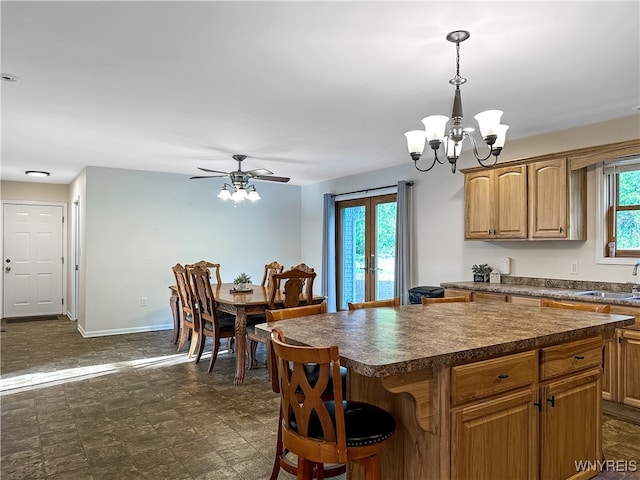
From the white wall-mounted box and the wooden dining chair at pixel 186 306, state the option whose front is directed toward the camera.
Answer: the white wall-mounted box

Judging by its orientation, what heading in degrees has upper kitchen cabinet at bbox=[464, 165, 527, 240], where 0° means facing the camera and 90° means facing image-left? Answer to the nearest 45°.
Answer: approximately 45°

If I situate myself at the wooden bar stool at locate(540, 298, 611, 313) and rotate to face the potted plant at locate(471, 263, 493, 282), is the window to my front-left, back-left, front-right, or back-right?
front-right

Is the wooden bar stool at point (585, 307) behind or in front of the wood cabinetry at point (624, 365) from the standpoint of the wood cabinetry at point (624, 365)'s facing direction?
in front

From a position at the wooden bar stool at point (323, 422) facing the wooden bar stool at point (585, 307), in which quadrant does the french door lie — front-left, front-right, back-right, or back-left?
front-left

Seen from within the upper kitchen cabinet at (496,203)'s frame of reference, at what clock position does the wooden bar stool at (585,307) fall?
The wooden bar stool is roughly at 10 o'clock from the upper kitchen cabinet.

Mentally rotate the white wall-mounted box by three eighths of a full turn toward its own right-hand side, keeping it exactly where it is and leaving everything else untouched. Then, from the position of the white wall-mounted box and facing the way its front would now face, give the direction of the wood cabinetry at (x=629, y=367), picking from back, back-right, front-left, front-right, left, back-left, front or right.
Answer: back

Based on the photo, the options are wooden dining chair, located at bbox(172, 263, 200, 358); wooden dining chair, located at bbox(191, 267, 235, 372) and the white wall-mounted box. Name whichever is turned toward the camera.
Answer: the white wall-mounted box

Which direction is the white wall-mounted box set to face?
toward the camera

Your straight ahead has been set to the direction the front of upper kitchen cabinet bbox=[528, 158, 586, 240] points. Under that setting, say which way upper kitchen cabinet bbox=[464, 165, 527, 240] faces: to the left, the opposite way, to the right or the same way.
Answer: the same way

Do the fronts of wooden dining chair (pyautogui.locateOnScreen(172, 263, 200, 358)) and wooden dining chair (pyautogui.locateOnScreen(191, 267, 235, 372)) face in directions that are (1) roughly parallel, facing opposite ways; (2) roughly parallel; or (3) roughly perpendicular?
roughly parallel

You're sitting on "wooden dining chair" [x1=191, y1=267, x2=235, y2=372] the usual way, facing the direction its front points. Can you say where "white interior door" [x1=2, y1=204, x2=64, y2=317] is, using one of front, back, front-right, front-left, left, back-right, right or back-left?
left

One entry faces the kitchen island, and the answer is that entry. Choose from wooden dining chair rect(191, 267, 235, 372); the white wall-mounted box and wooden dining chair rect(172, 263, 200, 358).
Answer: the white wall-mounted box

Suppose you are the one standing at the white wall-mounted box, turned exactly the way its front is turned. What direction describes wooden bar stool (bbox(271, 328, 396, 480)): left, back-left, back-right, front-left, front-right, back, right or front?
front

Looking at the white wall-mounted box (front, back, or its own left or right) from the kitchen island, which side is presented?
front

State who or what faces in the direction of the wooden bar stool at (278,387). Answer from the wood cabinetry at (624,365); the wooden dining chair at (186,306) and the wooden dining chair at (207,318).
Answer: the wood cabinetry

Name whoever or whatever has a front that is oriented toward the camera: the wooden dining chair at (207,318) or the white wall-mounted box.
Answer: the white wall-mounted box

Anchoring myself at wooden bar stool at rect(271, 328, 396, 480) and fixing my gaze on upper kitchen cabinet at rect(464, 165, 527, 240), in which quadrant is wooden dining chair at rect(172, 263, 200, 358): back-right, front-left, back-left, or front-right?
front-left
